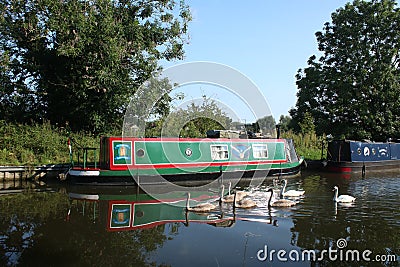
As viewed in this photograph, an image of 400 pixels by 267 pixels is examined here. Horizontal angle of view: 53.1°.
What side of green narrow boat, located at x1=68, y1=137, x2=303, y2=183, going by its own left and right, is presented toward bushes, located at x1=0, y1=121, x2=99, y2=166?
back

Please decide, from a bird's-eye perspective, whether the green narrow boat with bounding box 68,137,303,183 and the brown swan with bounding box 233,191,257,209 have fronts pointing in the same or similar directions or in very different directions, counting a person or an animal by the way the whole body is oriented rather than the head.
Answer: very different directions

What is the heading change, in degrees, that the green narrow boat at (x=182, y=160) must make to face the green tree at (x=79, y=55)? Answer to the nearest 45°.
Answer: approximately 135° to its left

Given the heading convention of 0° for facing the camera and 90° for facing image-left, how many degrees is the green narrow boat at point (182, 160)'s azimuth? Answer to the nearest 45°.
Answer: approximately 270°

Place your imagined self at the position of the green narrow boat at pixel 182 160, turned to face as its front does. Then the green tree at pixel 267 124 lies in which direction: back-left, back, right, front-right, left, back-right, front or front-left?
front-left

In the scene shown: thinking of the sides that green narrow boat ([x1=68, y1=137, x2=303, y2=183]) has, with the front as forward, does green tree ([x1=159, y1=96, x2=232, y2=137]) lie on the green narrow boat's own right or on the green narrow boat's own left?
on the green narrow boat's own left

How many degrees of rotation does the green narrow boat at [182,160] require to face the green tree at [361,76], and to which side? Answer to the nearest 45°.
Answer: approximately 45° to its left

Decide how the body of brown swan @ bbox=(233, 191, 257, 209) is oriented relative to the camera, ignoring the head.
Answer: to the viewer's left
